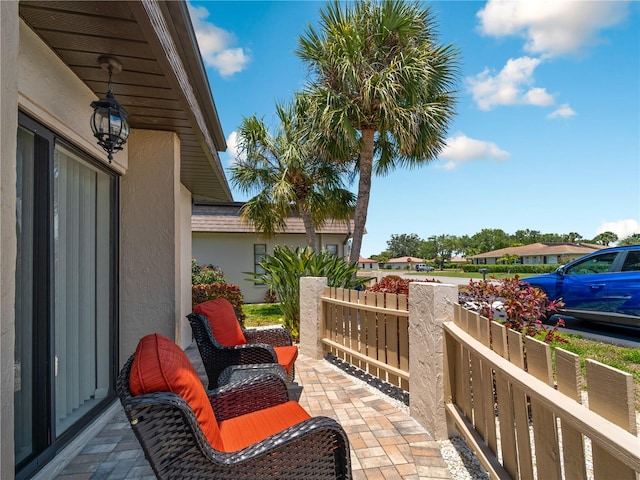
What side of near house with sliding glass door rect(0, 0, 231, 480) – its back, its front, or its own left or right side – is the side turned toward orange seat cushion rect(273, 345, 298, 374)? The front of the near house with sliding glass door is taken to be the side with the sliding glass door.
front

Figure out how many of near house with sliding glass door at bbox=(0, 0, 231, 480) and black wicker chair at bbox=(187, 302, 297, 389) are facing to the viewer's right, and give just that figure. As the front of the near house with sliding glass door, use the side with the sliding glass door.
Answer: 2

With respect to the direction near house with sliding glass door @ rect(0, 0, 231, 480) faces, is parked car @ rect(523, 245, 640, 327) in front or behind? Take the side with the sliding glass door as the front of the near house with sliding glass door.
in front

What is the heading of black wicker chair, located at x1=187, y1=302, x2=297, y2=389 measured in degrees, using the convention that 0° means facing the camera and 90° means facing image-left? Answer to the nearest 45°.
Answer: approximately 270°

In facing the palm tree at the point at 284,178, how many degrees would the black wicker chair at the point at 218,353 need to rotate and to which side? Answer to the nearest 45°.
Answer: approximately 90° to its left

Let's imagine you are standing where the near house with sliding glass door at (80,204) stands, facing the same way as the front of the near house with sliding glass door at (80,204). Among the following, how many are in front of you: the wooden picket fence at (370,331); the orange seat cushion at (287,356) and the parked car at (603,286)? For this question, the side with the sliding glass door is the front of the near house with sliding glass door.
3

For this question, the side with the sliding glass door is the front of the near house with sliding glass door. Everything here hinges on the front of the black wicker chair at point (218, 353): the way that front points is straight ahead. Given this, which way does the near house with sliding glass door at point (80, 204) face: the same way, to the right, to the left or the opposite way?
the same way

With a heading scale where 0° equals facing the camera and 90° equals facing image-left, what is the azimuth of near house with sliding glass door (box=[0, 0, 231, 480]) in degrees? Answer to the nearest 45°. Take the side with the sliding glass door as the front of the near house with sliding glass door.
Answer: approximately 270°
